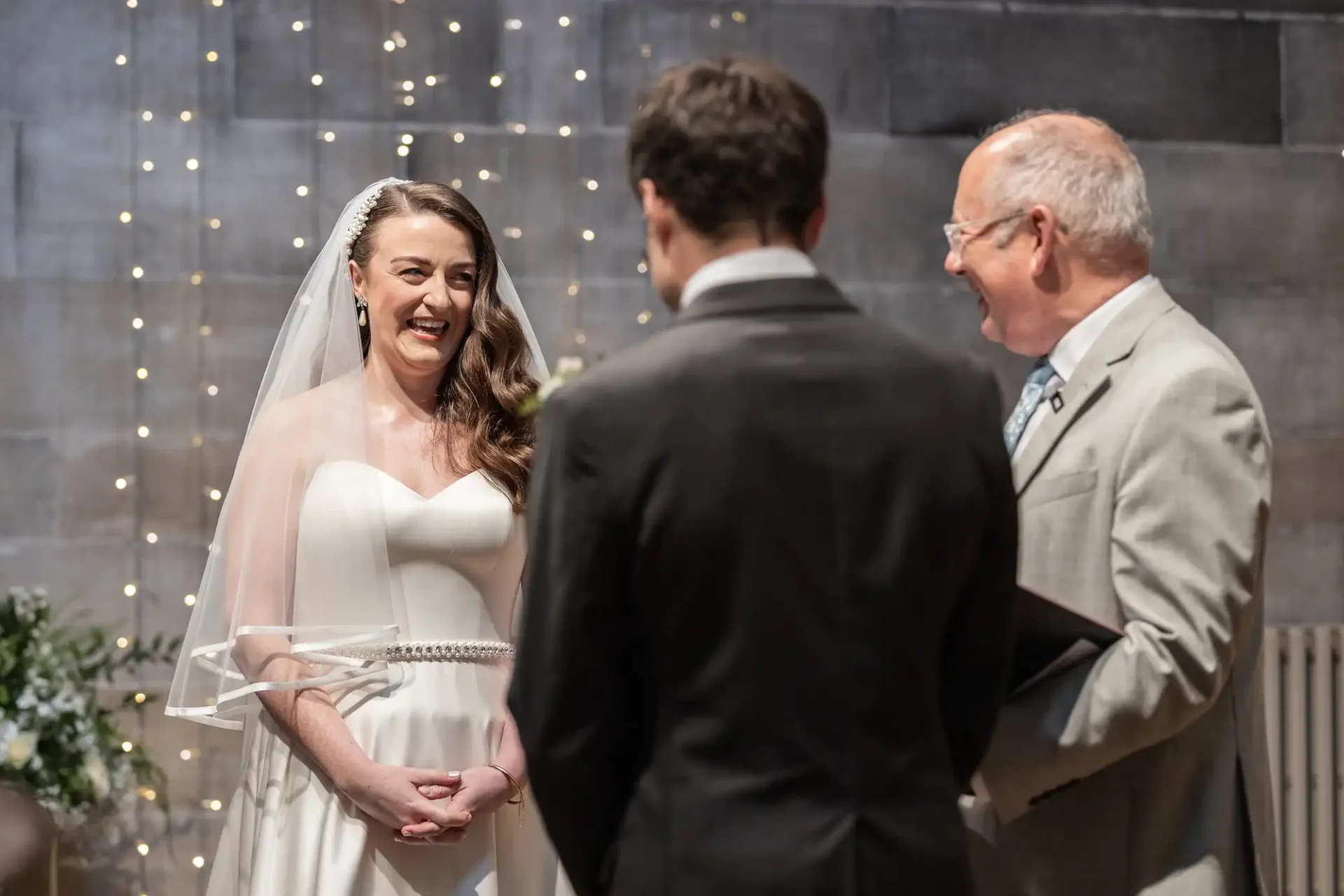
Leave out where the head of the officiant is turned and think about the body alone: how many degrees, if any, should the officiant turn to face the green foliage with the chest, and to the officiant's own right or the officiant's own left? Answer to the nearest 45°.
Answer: approximately 45° to the officiant's own right

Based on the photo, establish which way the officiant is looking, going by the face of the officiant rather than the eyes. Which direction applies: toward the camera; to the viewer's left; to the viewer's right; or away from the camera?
to the viewer's left

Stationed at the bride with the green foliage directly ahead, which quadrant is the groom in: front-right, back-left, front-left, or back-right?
back-left

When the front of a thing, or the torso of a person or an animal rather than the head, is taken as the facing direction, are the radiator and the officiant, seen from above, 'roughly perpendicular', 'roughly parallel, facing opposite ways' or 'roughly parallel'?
roughly perpendicular

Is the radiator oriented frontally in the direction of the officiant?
yes

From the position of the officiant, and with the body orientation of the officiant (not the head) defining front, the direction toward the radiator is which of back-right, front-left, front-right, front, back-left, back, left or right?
right

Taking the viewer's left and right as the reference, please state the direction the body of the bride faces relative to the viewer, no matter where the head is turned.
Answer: facing the viewer and to the right of the viewer

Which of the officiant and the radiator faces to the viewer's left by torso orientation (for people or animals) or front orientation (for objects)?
the officiant

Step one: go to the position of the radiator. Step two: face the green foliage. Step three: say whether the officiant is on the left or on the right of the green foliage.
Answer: left

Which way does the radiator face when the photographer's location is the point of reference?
facing the viewer

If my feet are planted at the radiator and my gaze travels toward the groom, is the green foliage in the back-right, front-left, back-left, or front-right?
front-right

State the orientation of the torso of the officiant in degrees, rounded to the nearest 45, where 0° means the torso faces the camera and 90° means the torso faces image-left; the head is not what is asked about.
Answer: approximately 90°

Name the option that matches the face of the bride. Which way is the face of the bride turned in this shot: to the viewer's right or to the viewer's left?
to the viewer's right

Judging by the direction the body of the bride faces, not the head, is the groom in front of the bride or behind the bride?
in front
